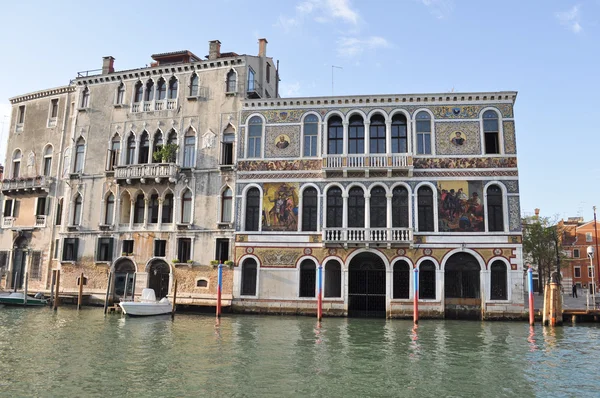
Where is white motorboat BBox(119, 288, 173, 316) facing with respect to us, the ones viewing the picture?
facing to the left of the viewer

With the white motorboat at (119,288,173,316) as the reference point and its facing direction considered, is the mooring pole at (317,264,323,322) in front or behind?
behind

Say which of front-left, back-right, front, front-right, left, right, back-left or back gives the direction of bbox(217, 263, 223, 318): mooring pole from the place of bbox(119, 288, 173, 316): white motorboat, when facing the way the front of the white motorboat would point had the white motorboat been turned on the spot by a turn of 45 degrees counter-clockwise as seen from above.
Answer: back-left
